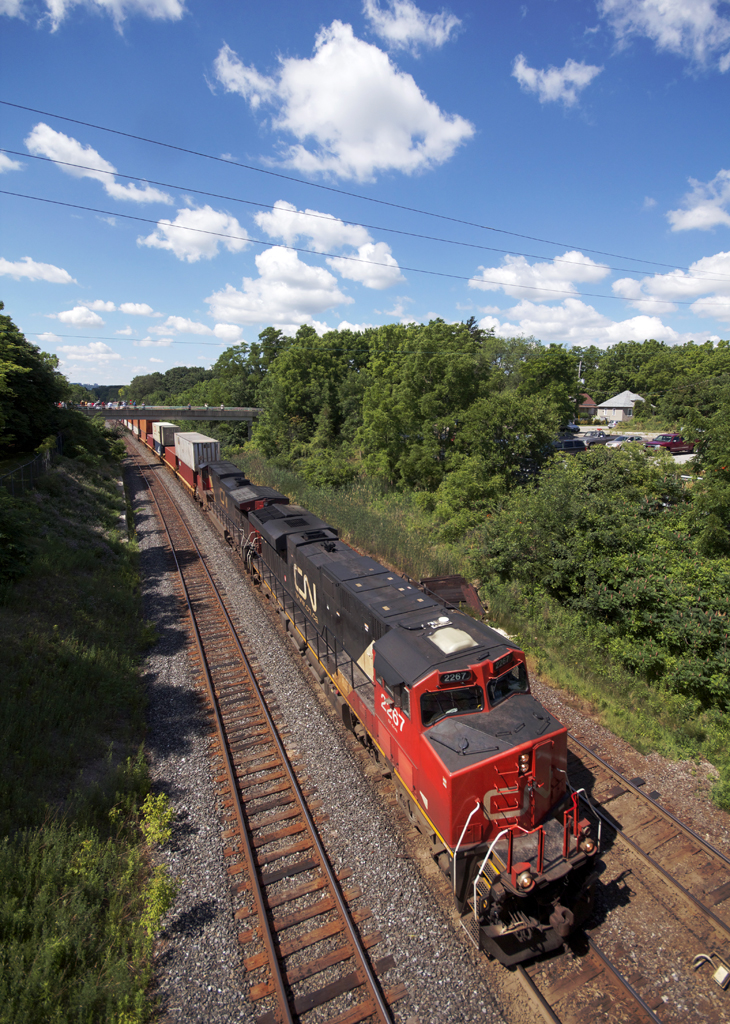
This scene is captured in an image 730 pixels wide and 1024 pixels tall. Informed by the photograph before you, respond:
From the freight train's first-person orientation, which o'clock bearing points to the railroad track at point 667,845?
The railroad track is roughly at 10 o'clock from the freight train.

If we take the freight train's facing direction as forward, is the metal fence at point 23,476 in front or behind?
behind

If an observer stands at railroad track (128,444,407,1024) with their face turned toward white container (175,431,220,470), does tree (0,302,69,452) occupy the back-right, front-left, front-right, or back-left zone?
front-left

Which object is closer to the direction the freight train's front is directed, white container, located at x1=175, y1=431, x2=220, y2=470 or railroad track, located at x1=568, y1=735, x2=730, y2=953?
the railroad track

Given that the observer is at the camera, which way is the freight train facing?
facing the viewer and to the right of the viewer

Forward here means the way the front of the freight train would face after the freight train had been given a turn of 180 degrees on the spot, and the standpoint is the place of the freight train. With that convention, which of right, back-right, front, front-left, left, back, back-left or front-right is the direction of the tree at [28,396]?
front

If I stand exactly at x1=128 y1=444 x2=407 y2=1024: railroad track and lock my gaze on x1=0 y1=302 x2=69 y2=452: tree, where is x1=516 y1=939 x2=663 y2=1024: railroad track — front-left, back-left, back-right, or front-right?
back-right
